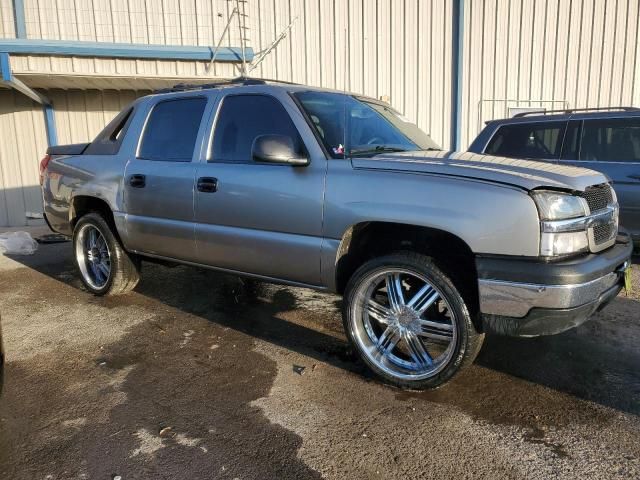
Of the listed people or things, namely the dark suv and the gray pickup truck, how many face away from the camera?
0

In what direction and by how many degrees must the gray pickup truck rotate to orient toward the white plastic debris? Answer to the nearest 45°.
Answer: approximately 180°

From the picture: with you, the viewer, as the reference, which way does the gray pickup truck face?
facing the viewer and to the right of the viewer

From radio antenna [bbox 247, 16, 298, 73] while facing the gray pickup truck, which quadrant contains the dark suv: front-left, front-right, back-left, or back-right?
front-left

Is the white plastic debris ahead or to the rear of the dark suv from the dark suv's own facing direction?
to the rear

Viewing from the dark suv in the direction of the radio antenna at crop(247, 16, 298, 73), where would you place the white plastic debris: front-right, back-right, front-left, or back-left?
front-left

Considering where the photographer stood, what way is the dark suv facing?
facing to the right of the viewer

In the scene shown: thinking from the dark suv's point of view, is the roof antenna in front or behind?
behind

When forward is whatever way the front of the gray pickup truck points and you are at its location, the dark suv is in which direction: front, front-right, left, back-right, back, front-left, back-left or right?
left
